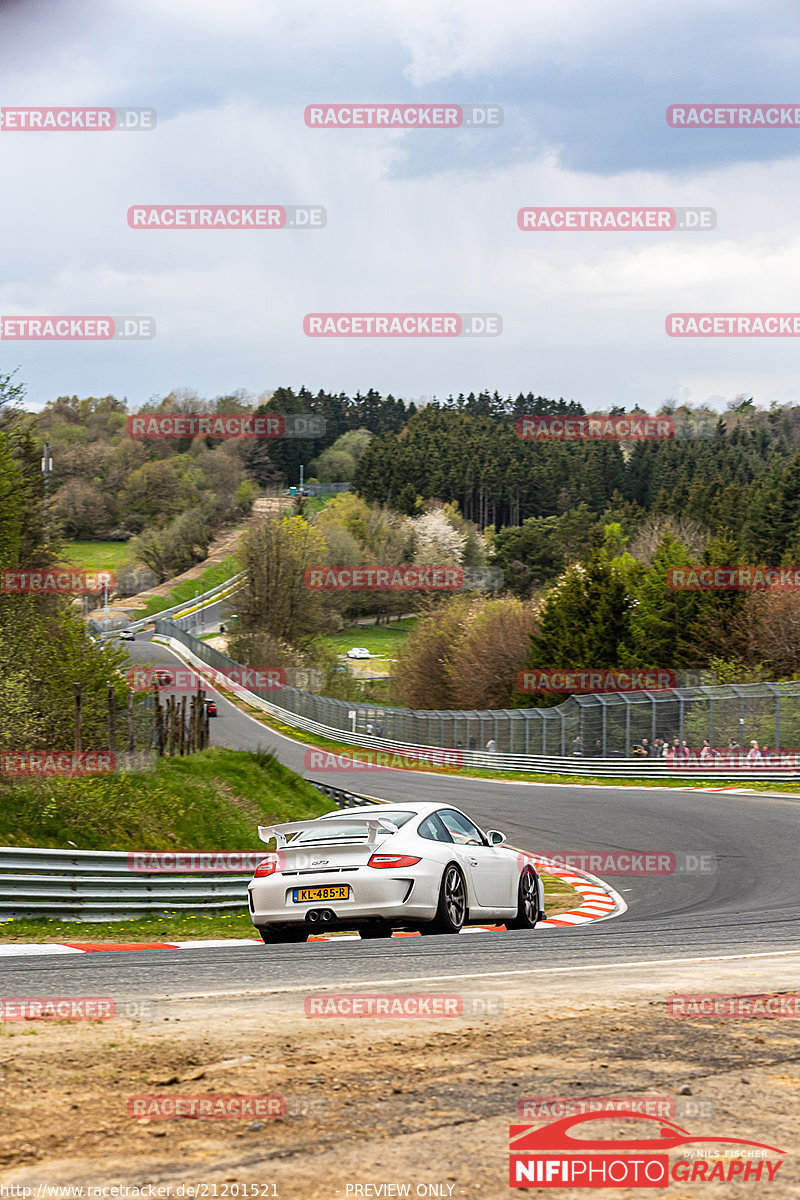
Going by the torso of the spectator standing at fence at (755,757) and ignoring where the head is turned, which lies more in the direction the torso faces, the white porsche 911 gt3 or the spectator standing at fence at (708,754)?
the white porsche 911 gt3

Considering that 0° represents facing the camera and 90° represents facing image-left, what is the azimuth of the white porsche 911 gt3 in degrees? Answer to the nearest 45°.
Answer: approximately 225°

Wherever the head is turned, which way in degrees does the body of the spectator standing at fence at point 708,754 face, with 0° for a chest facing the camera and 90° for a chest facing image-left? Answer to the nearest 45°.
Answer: approximately 0°

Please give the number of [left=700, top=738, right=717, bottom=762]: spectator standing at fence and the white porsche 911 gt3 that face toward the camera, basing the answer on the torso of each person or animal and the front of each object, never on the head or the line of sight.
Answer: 1

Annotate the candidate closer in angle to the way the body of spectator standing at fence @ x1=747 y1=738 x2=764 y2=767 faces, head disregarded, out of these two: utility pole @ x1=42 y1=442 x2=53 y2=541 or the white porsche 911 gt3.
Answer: the white porsche 911 gt3

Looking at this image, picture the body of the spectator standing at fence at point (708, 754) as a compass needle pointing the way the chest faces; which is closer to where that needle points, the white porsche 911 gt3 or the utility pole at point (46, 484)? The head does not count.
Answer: the white porsche 911 gt3

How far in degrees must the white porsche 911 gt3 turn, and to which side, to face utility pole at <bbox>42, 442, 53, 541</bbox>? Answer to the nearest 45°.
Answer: approximately 45° to its left

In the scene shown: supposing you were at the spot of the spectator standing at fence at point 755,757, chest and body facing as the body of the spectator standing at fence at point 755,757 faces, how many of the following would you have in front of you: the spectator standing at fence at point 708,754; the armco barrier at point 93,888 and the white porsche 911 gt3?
2

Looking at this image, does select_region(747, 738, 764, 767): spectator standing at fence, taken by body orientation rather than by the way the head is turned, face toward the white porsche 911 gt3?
yes

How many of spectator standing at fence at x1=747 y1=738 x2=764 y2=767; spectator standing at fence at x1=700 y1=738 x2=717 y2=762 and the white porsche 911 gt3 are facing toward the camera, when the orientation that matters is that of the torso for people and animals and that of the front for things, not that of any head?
2

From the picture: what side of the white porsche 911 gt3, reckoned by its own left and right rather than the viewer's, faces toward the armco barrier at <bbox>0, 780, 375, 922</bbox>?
left

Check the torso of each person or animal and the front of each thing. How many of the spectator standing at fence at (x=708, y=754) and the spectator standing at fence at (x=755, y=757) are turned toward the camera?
2

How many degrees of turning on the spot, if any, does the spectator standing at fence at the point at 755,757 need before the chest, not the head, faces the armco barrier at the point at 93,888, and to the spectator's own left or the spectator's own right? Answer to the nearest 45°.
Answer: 0° — they already face it
